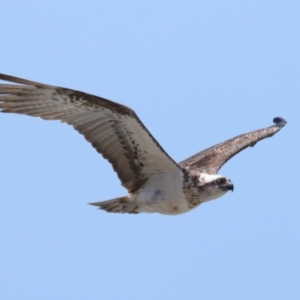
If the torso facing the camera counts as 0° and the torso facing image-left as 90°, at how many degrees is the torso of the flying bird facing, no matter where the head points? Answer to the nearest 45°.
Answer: approximately 315°
